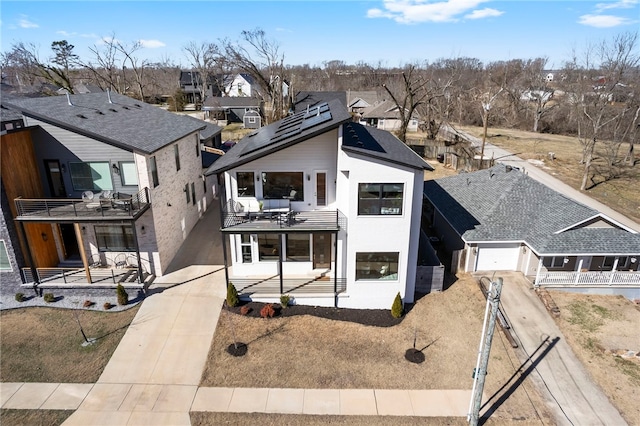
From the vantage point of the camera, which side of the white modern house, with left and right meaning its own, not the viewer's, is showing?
front

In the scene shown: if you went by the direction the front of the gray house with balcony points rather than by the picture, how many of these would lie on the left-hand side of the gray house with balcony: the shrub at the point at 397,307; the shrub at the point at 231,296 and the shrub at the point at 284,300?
3

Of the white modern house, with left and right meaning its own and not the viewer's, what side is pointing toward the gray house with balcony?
right

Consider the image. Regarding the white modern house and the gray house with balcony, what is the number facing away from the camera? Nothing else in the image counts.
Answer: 0

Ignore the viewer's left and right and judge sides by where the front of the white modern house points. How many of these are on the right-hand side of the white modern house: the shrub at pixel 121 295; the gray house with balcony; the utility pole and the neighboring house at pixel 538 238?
2

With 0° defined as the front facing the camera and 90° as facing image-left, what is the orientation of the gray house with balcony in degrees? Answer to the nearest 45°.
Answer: approximately 45°

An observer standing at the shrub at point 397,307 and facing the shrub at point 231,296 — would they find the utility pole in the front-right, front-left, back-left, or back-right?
back-left

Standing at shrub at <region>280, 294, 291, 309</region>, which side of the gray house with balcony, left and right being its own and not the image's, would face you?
left

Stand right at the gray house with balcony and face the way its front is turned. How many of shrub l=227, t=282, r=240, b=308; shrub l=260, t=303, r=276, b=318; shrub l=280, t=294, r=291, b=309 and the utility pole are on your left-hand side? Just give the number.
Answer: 4

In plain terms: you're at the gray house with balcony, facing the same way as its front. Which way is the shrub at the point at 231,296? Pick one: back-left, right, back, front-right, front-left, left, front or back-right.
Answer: left

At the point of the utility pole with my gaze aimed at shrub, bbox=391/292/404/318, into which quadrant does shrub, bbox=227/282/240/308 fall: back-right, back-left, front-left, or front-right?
front-left

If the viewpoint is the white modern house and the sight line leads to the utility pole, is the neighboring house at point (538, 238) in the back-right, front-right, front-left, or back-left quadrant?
front-left

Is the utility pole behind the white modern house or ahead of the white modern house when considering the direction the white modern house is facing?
ahead
